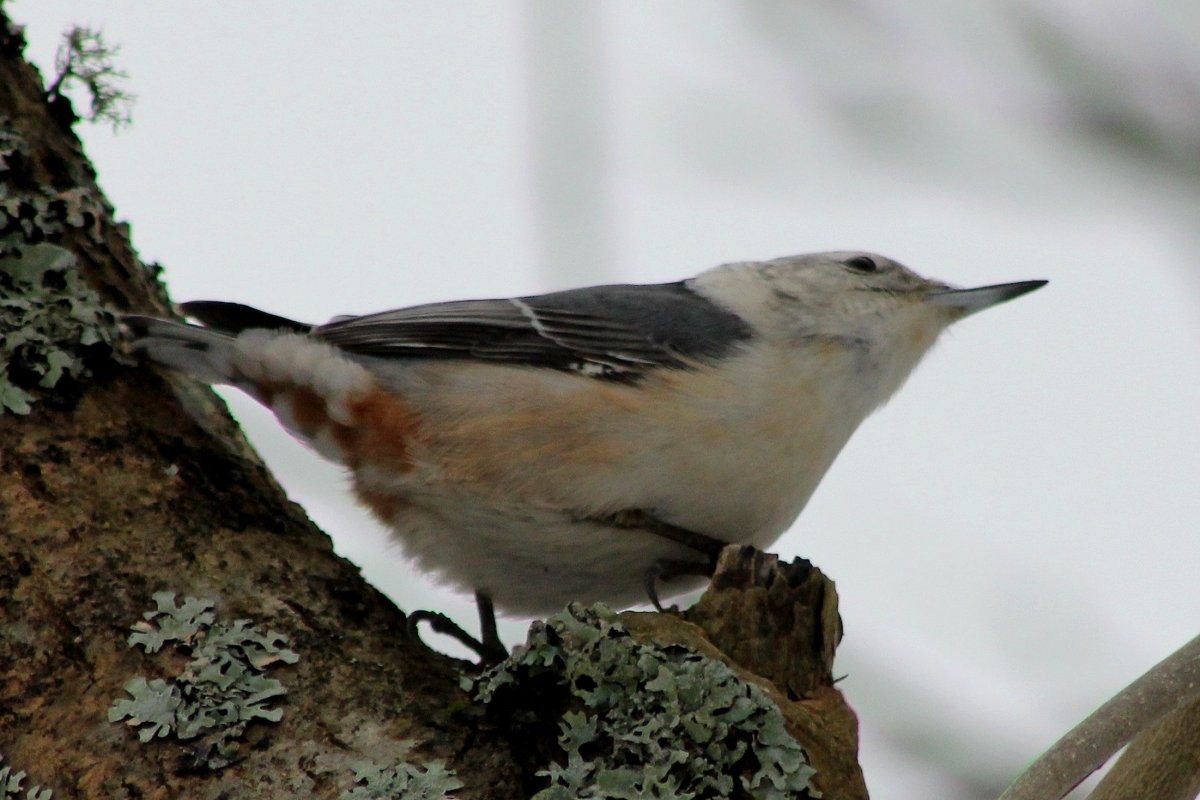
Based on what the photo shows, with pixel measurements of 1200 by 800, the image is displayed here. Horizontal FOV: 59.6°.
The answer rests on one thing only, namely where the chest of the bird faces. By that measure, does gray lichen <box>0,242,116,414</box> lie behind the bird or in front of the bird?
behind

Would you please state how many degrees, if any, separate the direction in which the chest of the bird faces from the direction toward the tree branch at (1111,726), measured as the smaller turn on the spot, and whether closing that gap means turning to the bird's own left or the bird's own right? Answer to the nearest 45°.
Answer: approximately 45° to the bird's own right

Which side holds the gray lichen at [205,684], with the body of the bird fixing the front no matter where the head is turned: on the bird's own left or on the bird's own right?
on the bird's own right

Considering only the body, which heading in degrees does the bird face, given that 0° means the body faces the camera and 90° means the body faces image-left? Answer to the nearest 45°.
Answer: approximately 270°

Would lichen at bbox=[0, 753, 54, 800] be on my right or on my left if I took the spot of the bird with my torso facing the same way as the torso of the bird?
on my right

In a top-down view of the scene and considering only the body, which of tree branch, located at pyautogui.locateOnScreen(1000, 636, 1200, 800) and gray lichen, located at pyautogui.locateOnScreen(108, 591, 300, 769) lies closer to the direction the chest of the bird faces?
the tree branch
